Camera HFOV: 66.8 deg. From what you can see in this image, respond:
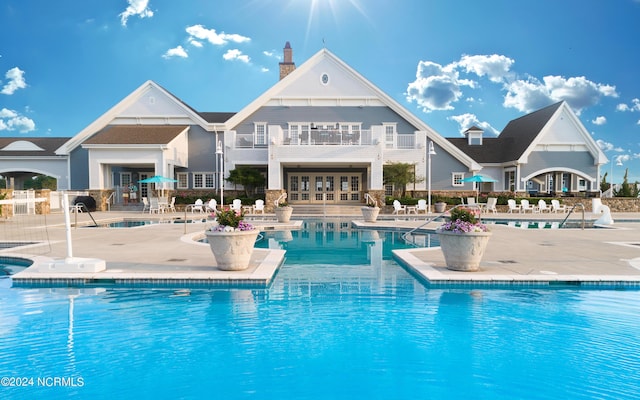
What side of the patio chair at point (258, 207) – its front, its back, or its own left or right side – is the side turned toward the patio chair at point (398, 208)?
left

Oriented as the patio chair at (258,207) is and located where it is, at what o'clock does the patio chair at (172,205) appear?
the patio chair at (172,205) is roughly at 4 o'clock from the patio chair at (258,207).

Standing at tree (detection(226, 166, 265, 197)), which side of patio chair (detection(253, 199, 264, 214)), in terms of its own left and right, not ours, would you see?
back

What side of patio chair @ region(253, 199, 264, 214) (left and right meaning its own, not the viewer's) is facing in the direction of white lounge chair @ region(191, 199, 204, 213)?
right

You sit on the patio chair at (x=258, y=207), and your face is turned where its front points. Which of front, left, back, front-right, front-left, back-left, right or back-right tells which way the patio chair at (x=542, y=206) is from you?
left

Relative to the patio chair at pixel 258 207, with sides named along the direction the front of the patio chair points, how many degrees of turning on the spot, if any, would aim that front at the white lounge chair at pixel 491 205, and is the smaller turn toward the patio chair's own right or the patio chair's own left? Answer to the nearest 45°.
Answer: approximately 90° to the patio chair's own left

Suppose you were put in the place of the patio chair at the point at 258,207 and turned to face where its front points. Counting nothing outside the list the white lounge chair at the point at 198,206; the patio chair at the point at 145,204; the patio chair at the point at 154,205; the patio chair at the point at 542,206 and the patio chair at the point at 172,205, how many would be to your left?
1

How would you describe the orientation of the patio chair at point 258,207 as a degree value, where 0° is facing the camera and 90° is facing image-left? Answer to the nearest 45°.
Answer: approximately 0°

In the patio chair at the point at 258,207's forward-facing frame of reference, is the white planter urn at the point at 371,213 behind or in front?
in front

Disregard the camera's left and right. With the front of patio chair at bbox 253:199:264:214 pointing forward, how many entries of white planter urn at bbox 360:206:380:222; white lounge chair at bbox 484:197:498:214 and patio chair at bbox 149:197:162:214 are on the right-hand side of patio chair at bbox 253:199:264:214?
1

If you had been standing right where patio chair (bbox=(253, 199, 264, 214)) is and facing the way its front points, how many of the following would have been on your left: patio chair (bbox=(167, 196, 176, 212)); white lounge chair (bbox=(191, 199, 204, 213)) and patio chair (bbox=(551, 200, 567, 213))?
1

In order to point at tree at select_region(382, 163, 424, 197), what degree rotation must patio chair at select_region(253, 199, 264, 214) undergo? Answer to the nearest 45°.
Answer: approximately 90° to its left

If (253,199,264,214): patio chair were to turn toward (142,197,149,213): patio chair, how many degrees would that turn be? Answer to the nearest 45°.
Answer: approximately 90° to its right

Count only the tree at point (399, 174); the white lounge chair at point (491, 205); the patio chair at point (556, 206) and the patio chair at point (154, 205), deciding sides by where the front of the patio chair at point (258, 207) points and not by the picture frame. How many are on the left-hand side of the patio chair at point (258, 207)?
3
